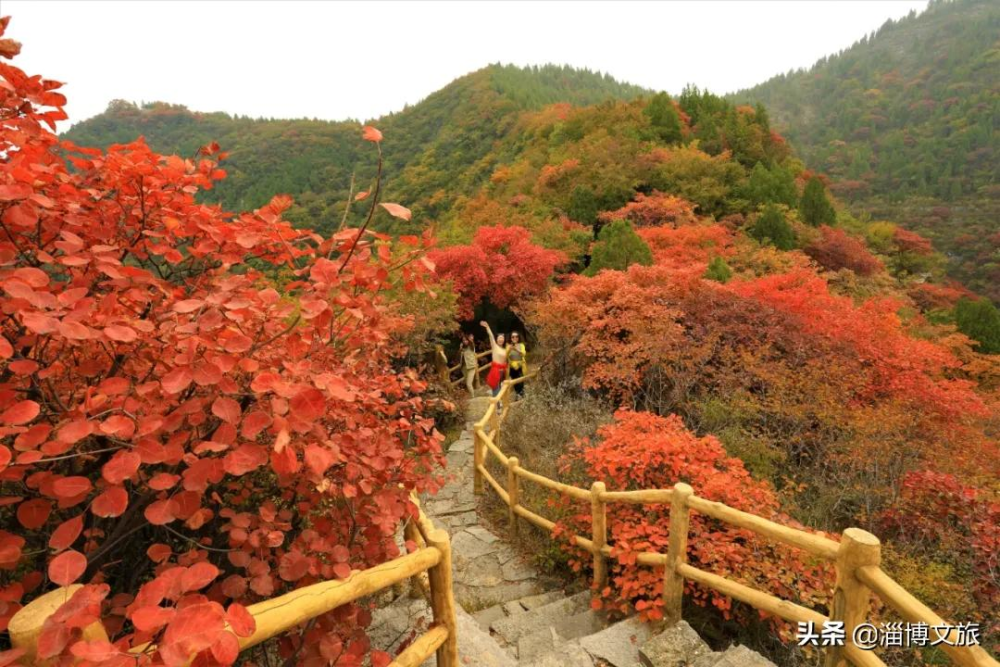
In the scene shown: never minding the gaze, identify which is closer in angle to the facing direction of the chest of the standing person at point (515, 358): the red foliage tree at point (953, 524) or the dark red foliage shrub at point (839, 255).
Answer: the red foliage tree

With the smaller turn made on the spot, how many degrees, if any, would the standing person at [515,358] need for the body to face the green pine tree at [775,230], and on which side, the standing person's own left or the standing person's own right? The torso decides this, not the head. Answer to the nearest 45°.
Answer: approximately 135° to the standing person's own left

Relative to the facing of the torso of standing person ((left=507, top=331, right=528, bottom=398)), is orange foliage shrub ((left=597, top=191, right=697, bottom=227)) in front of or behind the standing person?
behind

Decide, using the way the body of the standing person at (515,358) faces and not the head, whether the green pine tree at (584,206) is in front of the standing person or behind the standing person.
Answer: behind

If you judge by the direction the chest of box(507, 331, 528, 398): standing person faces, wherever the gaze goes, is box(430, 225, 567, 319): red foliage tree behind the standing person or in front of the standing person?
behind

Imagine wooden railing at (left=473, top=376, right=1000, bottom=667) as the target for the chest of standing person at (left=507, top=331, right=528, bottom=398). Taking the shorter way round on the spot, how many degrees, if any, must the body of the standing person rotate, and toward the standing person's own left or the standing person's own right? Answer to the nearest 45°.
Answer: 0° — they already face it

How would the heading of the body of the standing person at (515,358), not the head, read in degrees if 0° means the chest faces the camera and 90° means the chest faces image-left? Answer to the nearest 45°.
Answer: approximately 0°

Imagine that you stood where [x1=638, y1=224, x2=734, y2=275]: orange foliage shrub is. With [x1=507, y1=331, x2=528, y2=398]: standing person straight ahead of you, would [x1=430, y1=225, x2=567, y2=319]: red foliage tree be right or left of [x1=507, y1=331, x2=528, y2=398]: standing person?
right

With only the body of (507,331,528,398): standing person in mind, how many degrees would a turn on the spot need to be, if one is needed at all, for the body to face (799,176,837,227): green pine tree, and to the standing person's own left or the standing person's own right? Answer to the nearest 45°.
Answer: approximately 135° to the standing person's own left

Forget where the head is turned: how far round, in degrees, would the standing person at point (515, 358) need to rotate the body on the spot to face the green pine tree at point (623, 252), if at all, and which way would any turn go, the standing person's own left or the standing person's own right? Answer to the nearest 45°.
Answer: approximately 135° to the standing person's own left

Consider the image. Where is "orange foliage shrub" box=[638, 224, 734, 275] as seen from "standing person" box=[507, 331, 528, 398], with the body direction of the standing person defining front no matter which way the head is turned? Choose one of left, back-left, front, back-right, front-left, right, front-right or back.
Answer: back-left

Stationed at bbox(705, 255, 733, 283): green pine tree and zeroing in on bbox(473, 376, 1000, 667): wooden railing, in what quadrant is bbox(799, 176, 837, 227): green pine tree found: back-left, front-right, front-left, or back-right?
back-left
